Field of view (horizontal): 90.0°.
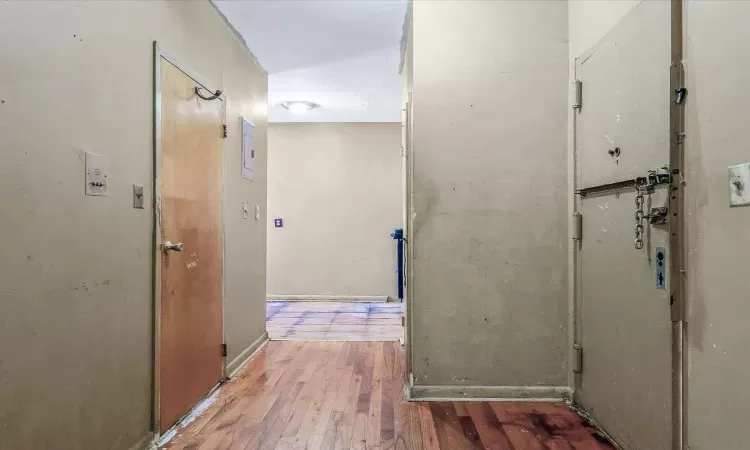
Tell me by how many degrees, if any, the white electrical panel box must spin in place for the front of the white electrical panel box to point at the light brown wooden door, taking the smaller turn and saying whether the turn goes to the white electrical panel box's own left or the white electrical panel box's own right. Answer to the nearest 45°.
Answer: approximately 45° to the white electrical panel box's own right

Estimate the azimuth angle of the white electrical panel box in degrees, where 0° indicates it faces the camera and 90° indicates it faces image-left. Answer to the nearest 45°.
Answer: approximately 315°

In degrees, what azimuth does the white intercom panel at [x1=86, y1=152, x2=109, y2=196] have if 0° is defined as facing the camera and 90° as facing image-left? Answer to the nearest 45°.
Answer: approximately 315°

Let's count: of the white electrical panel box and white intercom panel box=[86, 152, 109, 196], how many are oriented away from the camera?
0

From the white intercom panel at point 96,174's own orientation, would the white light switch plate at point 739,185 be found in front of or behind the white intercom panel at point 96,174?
in front

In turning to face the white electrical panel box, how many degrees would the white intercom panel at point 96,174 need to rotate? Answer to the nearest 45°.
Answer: approximately 90° to its left

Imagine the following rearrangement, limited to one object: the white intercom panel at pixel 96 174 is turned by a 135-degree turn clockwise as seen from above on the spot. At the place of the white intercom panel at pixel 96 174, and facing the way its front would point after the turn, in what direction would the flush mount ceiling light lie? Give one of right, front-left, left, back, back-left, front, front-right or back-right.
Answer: back-right

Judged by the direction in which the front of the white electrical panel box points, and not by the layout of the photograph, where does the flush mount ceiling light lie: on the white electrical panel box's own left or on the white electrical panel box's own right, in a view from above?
on the white electrical panel box's own left

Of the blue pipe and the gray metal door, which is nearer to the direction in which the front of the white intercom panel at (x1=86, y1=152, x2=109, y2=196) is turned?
the gray metal door

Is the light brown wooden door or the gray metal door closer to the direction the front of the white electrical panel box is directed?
the gray metal door

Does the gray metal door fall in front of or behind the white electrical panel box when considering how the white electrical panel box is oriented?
in front
